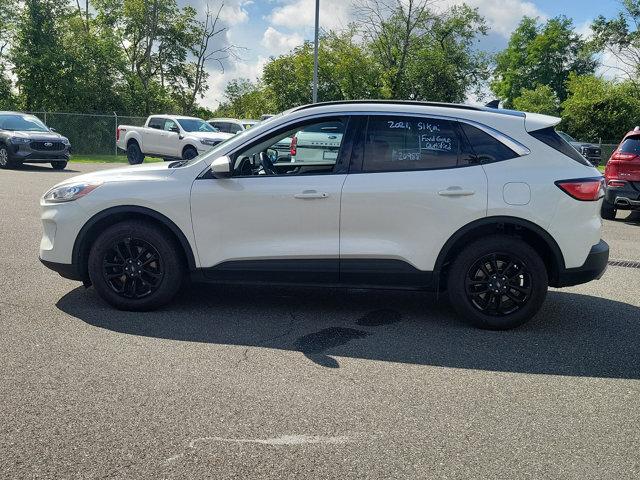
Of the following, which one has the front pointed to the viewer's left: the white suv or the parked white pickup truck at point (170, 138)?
the white suv

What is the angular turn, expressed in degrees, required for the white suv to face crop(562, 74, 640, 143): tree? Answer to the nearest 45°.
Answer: approximately 135° to its right

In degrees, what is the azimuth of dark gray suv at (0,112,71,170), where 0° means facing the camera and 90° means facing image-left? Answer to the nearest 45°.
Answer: approximately 315°

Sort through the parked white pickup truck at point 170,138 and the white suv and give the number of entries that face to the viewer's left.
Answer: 1

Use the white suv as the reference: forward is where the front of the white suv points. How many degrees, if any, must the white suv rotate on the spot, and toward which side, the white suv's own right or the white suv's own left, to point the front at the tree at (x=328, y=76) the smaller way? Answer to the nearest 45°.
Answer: approximately 90° to the white suv's own right

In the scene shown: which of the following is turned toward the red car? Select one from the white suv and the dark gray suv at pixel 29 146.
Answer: the dark gray suv

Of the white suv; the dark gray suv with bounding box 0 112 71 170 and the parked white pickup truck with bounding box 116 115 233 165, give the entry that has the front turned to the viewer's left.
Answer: the white suv

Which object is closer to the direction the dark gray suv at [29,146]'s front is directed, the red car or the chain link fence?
the red car

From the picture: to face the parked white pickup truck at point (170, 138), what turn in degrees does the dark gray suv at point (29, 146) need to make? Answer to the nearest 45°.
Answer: approximately 90° to its left

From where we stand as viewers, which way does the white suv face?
facing to the left of the viewer

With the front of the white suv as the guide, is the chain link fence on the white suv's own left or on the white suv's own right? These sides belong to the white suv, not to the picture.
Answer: on the white suv's own right

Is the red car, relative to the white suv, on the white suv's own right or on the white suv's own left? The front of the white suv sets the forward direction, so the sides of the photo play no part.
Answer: on the white suv's own right

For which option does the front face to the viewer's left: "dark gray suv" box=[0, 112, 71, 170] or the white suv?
the white suv

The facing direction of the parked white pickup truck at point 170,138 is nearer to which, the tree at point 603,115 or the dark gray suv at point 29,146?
the tree

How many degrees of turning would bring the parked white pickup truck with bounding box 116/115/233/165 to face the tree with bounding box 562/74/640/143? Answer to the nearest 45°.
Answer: approximately 90° to its left
